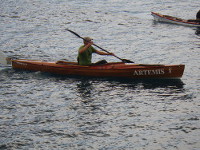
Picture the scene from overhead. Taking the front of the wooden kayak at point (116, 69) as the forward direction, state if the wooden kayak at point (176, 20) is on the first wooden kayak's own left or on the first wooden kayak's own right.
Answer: on the first wooden kayak's own left

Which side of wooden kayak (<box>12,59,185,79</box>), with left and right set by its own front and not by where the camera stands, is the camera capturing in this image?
right
